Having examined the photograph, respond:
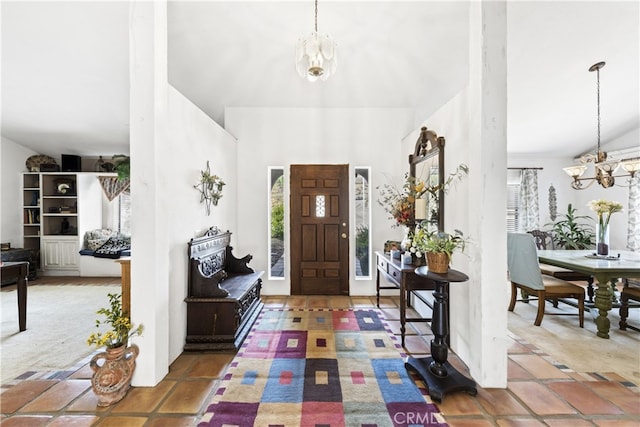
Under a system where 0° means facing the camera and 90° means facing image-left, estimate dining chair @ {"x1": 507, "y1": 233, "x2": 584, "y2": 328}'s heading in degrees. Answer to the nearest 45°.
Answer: approximately 225°

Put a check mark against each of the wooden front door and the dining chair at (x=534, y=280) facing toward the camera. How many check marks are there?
1

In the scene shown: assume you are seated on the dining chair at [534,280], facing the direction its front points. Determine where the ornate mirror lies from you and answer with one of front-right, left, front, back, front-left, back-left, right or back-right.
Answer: back

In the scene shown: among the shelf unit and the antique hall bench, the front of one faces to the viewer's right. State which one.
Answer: the antique hall bench

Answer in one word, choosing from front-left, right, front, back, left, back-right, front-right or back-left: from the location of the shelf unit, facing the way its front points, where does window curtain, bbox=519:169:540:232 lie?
left

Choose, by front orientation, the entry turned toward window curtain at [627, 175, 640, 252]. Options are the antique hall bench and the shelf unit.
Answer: the antique hall bench

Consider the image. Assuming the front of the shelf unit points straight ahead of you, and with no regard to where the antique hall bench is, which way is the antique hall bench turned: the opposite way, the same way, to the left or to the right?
to the left

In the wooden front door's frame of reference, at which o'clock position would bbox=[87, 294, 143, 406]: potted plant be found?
The potted plant is roughly at 1 o'clock from the wooden front door.

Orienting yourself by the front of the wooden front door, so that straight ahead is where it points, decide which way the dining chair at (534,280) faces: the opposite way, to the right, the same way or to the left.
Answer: to the left

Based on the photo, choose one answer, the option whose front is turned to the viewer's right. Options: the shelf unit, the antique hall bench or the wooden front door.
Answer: the antique hall bench

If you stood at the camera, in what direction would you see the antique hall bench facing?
facing to the right of the viewer

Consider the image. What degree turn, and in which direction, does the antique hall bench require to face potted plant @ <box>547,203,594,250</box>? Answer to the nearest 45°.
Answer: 0° — it already faces it

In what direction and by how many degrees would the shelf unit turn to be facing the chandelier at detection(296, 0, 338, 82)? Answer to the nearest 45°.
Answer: approximately 45° to its left

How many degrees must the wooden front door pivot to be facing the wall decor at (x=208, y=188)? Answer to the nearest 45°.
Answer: approximately 45° to its right

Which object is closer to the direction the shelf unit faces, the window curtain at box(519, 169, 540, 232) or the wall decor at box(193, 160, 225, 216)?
the wall decor

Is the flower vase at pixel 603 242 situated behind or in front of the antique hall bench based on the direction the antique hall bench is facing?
in front

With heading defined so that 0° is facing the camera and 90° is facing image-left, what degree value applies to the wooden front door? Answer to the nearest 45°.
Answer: approximately 0°

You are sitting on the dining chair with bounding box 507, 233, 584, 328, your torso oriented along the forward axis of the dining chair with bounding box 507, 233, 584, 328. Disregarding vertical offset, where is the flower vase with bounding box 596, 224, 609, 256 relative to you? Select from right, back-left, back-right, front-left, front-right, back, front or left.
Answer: front

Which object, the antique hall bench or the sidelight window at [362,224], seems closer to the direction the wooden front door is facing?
the antique hall bench

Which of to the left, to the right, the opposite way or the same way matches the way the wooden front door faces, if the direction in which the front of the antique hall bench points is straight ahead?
to the right

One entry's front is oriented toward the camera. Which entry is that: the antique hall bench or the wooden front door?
the wooden front door
